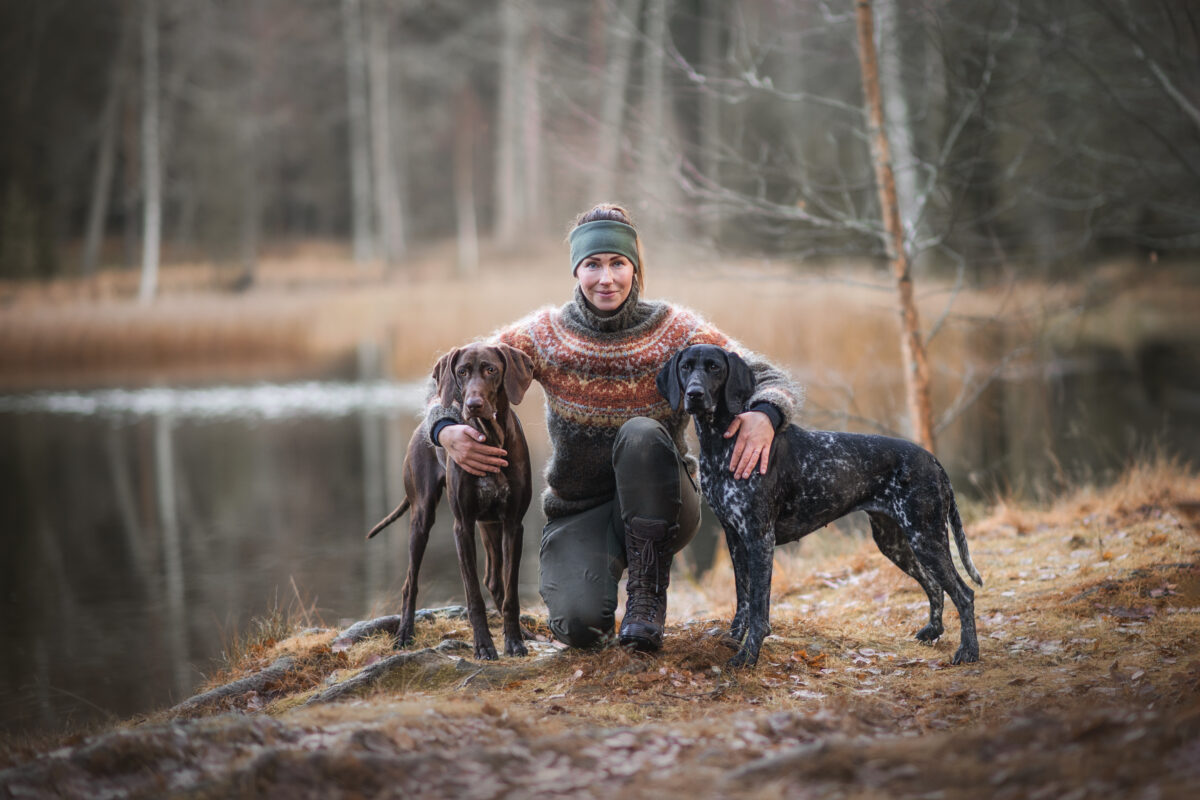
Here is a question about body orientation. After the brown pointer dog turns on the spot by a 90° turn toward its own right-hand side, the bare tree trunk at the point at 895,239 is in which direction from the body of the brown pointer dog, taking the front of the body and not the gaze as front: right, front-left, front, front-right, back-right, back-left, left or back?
back

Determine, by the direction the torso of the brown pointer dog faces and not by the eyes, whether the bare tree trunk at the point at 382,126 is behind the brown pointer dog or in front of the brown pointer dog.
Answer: behind

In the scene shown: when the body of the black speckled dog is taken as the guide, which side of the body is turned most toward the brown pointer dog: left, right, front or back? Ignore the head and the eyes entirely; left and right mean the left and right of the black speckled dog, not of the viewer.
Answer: front

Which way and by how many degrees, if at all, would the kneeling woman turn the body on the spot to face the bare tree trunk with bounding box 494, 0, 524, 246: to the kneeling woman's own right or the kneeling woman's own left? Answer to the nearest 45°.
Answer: approximately 180°

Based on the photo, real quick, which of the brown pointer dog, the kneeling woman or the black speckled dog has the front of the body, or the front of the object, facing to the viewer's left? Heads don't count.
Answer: the black speckled dog

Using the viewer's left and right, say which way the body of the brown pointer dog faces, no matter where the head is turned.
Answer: facing the viewer and to the right of the viewer

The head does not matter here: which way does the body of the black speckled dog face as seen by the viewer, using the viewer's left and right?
facing to the left of the viewer

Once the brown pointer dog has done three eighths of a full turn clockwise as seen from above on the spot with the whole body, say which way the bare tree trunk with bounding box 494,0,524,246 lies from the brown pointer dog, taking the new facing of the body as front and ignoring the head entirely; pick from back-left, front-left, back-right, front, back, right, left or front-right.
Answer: right

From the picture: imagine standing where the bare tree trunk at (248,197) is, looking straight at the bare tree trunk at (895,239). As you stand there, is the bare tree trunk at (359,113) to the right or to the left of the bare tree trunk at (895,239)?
left

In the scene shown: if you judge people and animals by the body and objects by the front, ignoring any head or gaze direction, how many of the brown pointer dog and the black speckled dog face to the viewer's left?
1

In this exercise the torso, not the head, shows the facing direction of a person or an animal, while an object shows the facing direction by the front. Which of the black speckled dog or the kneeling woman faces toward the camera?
the kneeling woman

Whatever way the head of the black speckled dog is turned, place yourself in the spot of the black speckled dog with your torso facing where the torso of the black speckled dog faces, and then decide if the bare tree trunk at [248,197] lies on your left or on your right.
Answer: on your right

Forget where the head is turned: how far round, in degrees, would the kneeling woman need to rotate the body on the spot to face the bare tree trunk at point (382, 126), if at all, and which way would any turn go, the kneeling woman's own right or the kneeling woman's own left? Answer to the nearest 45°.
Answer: approximately 180°

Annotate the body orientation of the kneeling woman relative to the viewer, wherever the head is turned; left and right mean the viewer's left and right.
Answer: facing the viewer

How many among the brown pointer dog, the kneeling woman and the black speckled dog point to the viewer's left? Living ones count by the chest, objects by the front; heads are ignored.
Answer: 1
